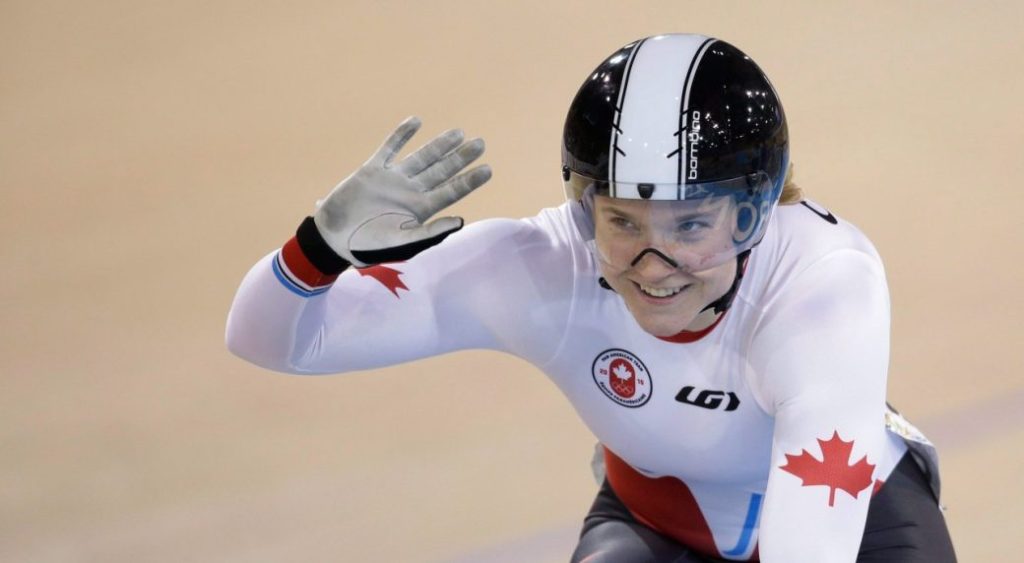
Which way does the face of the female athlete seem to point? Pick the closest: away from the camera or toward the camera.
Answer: toward the camera

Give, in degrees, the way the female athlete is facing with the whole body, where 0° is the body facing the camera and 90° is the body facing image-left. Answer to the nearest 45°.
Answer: approximately 45°
